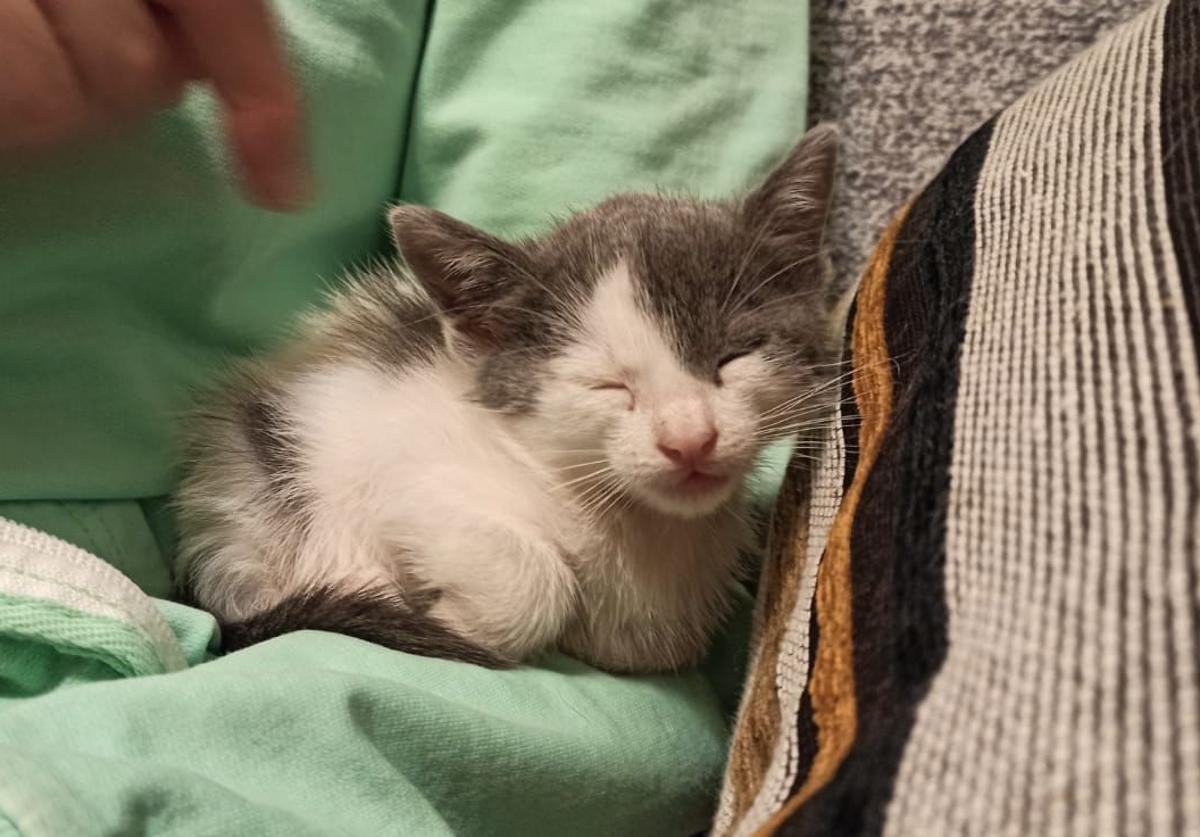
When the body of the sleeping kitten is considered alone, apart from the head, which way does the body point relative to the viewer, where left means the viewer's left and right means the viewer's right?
facing the viewer and to the right of the viewer
